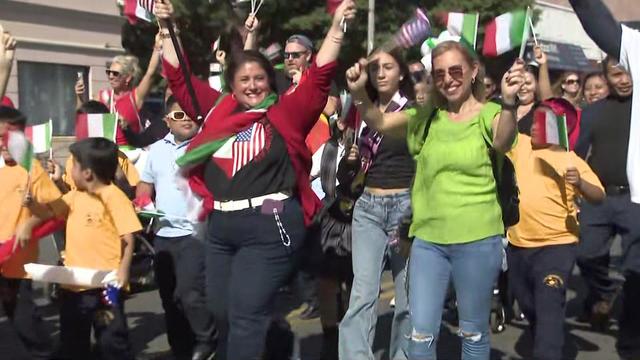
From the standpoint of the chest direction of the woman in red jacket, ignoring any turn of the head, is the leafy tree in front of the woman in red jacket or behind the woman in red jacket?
behind

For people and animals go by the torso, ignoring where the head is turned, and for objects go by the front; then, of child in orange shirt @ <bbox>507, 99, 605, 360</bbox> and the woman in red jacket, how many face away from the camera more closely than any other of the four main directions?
0

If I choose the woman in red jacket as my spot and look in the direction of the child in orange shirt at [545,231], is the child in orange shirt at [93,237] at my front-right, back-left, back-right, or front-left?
back-left

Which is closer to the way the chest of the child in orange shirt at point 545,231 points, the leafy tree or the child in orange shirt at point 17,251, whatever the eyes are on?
the child in orange shirt

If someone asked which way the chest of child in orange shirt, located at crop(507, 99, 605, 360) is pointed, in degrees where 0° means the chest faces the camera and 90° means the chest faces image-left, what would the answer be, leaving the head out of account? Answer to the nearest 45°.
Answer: approximately 45°

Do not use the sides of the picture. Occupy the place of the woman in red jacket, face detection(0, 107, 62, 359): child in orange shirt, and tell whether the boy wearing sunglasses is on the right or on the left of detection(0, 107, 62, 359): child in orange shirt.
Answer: right

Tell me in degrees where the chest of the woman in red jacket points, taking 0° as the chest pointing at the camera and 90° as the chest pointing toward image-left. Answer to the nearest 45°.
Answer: approximately 0°
